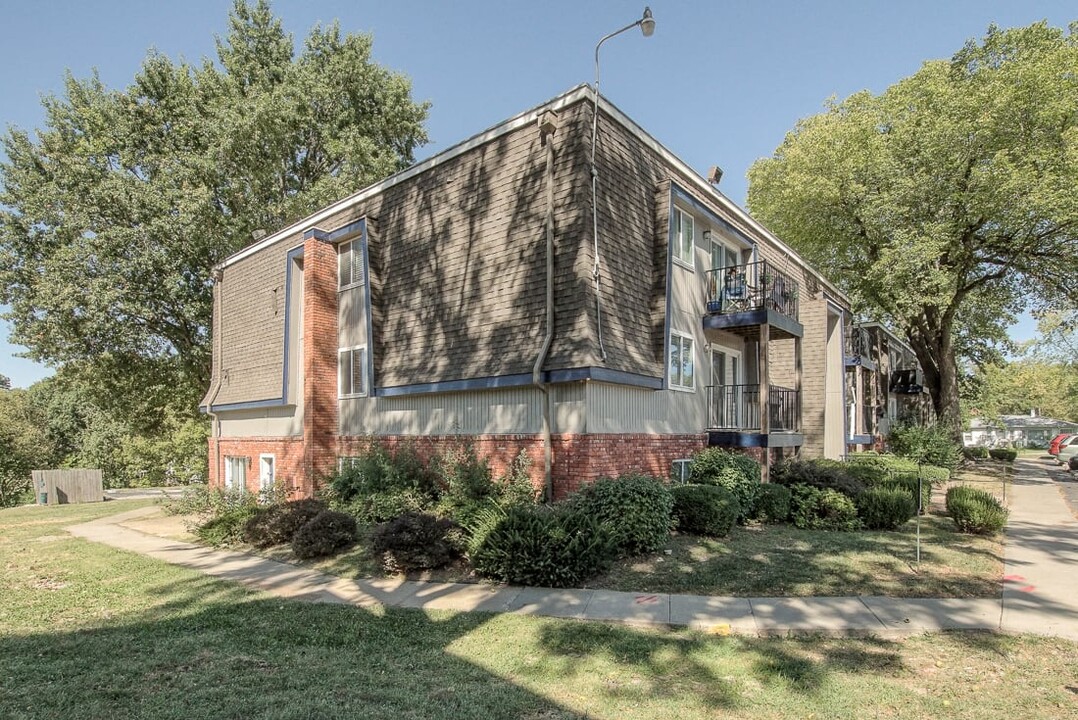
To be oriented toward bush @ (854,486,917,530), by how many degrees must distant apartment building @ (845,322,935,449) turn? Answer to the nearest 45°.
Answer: approximately 45° to its right

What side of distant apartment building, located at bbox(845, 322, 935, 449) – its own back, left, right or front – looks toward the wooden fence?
right

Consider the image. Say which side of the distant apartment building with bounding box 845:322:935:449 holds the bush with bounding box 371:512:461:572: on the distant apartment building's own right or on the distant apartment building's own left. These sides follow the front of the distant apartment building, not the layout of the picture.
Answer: on the distant apartment building's own right

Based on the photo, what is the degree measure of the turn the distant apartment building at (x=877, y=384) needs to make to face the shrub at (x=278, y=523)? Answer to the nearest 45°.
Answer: approximately 45° to its right

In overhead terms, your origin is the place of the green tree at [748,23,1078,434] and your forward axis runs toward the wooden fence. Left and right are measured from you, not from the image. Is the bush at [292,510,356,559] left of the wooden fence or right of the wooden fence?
left

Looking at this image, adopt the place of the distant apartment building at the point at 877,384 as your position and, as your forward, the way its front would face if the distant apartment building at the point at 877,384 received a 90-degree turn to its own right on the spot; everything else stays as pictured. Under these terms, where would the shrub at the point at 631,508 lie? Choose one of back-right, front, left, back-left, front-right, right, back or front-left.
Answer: front-left

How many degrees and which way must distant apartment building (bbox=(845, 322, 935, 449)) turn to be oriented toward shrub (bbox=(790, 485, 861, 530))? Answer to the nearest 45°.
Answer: approximately 45° to its right

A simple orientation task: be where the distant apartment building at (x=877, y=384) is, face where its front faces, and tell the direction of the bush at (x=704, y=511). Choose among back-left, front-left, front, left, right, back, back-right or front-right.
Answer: front-right

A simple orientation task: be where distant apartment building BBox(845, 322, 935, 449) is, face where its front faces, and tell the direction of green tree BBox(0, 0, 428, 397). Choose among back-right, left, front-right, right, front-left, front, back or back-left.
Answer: right
